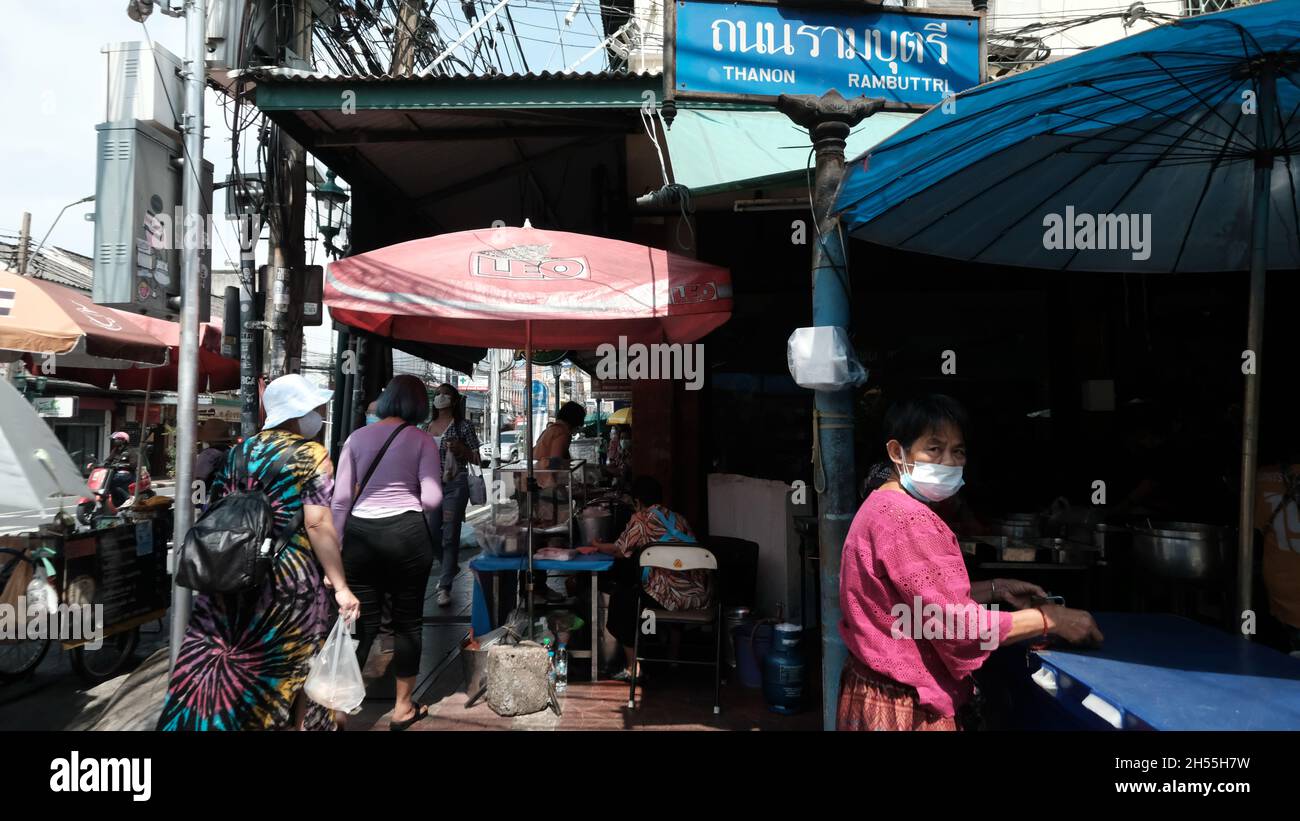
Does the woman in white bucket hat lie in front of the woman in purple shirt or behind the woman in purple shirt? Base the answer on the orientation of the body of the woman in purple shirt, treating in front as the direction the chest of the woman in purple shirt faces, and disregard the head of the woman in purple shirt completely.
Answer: behind

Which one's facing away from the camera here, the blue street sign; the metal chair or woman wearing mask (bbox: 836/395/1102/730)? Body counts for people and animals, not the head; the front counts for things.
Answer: the metal chair

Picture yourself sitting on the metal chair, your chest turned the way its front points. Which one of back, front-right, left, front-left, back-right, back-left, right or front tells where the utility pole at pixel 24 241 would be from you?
front-left

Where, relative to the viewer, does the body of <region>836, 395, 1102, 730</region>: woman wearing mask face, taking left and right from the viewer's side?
facing to the right of the viewer

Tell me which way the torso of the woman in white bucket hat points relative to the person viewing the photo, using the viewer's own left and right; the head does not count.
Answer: facing away from the viewer and to the right of the viewer

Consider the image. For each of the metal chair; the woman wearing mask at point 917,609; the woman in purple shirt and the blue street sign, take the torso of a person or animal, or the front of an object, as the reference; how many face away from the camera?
2

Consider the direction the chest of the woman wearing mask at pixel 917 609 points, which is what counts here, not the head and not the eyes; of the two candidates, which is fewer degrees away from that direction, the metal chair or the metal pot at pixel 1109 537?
the metal pot

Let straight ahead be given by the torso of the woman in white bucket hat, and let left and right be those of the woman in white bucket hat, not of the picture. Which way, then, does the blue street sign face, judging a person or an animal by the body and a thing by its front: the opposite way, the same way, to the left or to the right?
the opposite way

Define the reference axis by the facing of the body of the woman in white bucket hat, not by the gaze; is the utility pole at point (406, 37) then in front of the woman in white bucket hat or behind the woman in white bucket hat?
in front

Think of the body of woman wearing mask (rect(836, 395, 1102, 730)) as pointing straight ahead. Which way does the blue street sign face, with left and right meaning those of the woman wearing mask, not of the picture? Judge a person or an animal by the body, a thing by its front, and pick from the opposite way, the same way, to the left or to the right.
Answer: to the right

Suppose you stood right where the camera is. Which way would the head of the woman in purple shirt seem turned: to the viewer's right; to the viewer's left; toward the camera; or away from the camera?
away from the camera

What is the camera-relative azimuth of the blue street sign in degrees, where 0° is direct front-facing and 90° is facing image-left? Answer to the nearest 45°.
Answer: approximately 0°

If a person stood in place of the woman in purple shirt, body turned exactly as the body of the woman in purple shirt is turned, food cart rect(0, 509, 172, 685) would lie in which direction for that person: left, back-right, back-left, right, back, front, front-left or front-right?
front-left

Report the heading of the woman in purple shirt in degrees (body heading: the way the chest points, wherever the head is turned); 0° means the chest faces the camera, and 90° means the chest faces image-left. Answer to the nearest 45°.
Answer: approximately 180°

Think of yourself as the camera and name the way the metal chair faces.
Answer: facing away from the viewer
